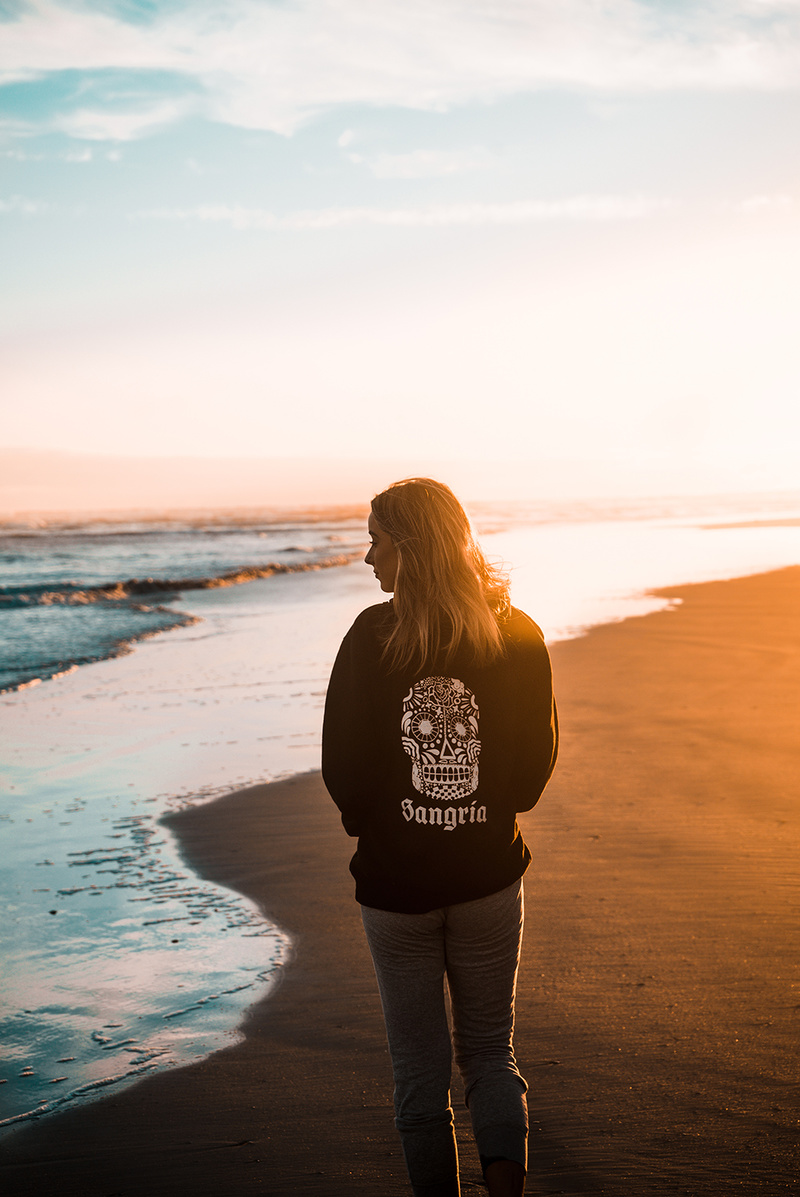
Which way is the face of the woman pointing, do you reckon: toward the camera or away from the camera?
away from the camera

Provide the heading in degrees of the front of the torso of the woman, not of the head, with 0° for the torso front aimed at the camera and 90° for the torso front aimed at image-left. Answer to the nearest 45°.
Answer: approximately 180°
